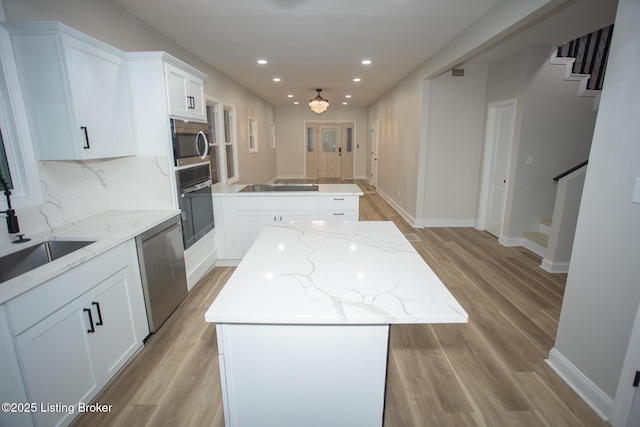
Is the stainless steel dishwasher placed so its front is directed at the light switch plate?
yes

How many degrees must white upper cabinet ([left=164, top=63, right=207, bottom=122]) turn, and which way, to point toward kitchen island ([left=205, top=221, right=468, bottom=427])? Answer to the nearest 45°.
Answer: approximately 45° to its right

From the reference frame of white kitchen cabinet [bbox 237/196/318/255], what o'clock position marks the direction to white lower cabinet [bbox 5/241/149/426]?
The white lower cabinet is roughly at 1 o'clock from the white kitchen cabinet.

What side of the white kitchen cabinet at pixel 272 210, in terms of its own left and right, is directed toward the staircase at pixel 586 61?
left

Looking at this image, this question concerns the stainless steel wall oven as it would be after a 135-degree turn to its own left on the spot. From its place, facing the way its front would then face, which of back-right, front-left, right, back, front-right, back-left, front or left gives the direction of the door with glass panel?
front-right

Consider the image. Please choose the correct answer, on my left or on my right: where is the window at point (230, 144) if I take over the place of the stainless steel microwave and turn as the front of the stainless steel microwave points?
on my left

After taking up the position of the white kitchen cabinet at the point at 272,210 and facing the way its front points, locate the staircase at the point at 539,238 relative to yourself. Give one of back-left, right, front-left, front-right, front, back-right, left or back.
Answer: left

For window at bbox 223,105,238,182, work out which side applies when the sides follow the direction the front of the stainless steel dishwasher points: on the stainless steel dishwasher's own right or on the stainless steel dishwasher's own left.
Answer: on the stainless steel dishwasher's own left

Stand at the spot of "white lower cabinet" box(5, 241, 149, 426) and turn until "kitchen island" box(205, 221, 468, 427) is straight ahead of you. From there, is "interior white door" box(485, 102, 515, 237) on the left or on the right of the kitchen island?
left

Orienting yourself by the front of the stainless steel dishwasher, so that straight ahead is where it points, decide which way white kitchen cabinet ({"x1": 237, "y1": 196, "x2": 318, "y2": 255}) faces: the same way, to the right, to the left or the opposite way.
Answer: to the right
